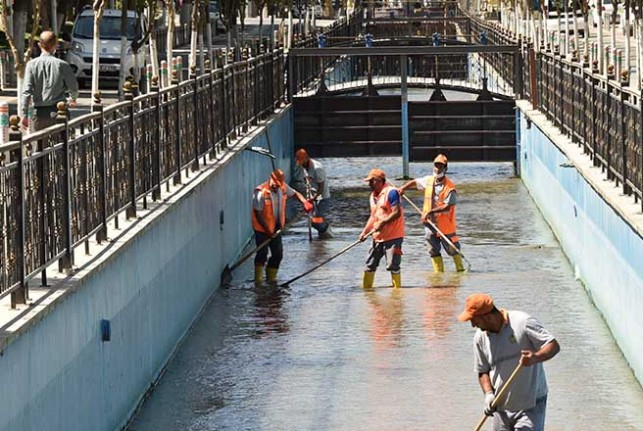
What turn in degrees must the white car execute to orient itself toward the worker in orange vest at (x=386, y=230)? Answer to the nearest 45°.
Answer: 0° — it already faces them

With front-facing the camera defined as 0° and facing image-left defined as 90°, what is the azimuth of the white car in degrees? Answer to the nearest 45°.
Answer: approximately 0°

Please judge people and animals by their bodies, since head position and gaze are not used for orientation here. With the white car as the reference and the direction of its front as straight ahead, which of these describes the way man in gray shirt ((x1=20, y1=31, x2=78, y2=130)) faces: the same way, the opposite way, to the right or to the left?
the opposite way

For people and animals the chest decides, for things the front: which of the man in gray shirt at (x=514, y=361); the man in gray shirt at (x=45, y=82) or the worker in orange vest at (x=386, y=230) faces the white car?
the man in gray shirt at (x=45, y=82)

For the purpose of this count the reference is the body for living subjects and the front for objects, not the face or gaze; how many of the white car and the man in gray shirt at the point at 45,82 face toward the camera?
1

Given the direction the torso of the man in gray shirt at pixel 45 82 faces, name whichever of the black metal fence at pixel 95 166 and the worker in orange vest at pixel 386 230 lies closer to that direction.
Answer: the worker in orange vest

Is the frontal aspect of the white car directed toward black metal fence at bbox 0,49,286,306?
yes

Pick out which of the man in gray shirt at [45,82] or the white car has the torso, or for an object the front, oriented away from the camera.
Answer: the man in gray shirt

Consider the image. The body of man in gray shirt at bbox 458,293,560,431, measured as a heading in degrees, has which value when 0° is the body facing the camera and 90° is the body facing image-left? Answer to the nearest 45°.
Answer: approximately 45°

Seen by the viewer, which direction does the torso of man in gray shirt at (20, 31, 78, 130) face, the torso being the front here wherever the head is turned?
away from the camera
